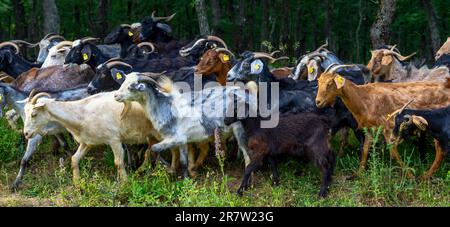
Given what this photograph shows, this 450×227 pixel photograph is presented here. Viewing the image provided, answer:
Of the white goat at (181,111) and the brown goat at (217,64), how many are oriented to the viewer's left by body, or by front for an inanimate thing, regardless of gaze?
2

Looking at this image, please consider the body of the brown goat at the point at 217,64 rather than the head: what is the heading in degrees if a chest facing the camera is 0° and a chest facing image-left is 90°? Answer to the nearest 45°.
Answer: approximately 90°

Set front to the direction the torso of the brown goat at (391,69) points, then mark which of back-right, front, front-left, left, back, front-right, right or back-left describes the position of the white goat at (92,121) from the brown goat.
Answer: front-left

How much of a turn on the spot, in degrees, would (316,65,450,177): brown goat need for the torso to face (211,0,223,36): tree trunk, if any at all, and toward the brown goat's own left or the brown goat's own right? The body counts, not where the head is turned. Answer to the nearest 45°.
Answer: approximately 45° to the brown goat's own right

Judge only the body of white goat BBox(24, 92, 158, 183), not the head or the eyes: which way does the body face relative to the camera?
to the viewer's left

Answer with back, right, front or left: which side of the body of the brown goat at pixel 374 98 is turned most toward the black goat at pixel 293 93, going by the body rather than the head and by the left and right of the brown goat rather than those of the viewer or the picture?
front

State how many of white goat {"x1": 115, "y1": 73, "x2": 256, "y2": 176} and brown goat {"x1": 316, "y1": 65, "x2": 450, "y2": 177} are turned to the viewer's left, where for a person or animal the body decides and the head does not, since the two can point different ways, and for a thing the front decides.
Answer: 2

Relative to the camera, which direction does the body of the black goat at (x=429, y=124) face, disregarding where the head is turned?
to the viewer's left

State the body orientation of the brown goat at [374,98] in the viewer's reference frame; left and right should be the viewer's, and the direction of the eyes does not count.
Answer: facing to the left of the viewer

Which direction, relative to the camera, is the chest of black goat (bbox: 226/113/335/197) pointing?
to the viewer's left

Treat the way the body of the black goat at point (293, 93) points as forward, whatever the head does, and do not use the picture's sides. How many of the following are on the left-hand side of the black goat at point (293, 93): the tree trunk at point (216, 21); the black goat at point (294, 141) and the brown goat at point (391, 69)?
1

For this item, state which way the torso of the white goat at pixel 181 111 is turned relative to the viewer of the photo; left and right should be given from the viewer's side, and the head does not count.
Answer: facing to the left of the viewer

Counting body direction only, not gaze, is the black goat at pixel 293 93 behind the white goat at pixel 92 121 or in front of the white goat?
behind

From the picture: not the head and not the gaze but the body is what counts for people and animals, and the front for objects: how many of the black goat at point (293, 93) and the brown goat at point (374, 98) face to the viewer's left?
2

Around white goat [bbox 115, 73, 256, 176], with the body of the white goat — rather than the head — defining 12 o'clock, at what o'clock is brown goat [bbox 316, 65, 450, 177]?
The brown goat is roughly at 6 o'clock from the white goat.
